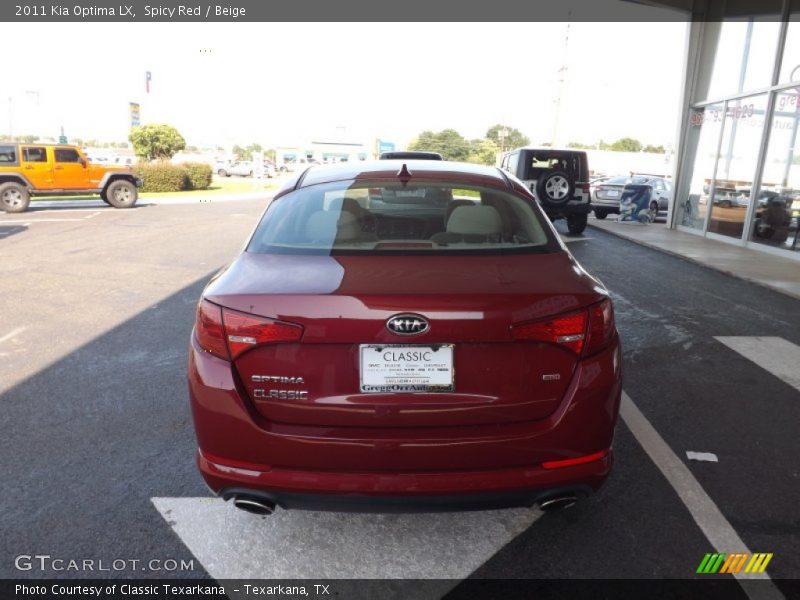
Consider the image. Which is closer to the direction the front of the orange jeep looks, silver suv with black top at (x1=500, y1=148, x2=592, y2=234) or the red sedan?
the silver suv with black top

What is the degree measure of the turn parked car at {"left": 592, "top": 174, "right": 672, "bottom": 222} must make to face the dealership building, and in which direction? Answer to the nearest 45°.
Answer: approximately 90° to its right

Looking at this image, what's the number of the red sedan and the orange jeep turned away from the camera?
1

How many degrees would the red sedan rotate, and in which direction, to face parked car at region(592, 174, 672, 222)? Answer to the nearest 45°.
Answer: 0° — it already faces it

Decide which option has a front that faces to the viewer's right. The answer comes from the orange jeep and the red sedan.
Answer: the orange jeep

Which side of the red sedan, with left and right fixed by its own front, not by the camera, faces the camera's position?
back

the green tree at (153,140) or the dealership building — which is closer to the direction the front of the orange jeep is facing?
the dealership building

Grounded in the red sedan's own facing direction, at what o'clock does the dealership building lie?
The dealership building is roughly at 1 o'clock from the red sedan.

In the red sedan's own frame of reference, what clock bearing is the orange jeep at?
The orange jeep is roughly at 11 o'clock from the red sedan.

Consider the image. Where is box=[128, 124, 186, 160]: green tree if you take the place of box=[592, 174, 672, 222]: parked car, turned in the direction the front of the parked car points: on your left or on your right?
on your left

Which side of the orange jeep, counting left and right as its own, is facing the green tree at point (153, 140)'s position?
left

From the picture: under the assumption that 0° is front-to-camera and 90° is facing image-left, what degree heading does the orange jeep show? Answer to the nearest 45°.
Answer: approximately 270°

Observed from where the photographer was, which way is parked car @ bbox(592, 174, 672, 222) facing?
facing away from the viewer and to the right of the viewer
